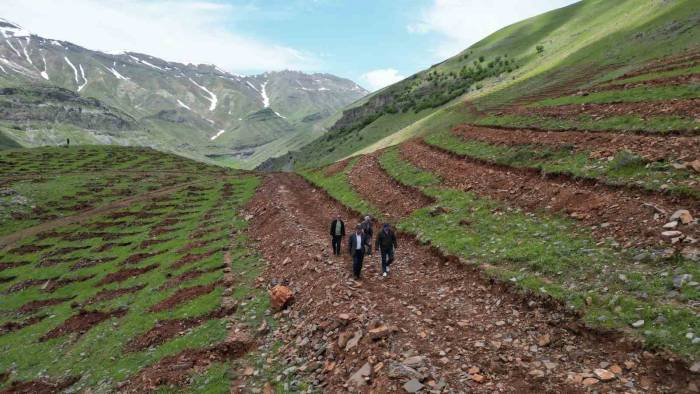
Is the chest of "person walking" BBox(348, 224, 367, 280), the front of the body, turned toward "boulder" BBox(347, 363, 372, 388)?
yes

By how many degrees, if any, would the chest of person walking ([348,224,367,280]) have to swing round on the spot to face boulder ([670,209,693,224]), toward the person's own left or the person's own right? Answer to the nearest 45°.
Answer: approximately 45° to the person's own left

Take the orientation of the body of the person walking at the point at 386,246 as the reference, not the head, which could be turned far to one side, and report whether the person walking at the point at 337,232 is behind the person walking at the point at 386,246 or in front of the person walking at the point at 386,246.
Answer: behind

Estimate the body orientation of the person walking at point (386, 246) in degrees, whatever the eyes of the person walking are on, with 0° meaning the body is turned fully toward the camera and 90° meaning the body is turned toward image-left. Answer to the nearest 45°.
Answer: approximately 0°

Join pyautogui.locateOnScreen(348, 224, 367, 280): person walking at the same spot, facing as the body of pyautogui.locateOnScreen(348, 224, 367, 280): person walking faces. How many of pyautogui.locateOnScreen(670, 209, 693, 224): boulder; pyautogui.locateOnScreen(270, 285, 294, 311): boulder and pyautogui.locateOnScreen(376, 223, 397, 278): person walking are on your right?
1

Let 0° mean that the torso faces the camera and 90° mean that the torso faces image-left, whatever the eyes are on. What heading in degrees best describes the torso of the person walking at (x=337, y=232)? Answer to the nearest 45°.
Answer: approximately 0°

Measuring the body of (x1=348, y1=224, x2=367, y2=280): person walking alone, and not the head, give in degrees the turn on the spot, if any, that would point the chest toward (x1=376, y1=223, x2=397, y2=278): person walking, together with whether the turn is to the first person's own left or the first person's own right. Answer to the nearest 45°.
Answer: approximately 90° to the first person's own left

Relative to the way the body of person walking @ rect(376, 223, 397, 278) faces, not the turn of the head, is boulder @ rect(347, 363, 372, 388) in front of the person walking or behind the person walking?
in front
